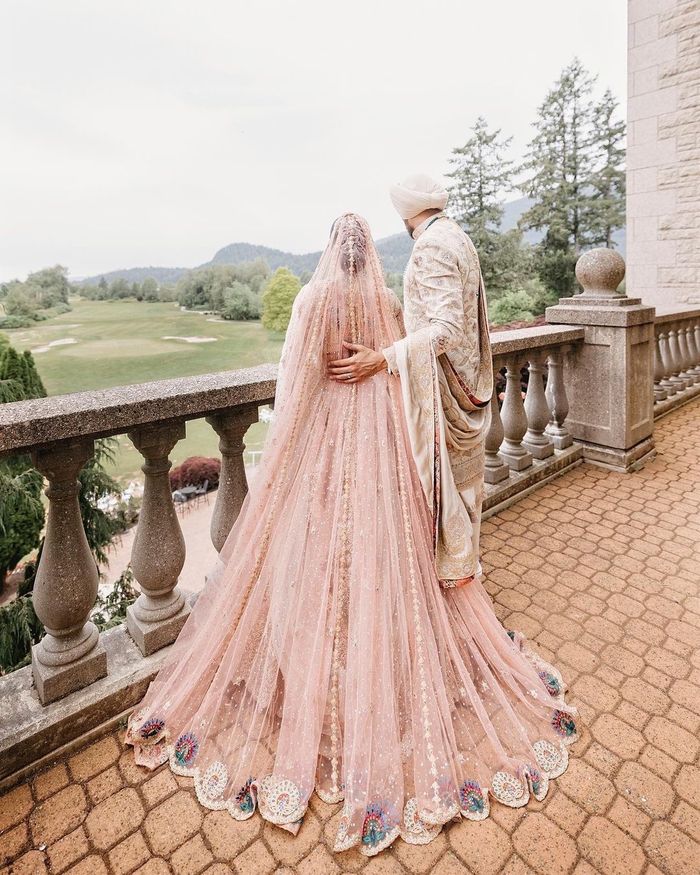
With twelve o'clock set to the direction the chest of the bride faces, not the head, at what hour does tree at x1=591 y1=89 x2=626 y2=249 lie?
The tree is roughly at 1 o'clock from the bride.

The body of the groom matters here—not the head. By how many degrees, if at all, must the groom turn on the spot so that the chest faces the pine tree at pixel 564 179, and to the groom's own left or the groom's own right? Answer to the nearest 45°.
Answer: approximately 45° to the groom's own right

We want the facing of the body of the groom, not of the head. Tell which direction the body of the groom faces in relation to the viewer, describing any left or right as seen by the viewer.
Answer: facing away from the viewer and to the left of the viewer

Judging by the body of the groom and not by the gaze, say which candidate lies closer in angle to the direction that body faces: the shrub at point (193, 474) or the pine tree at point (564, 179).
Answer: the shrub

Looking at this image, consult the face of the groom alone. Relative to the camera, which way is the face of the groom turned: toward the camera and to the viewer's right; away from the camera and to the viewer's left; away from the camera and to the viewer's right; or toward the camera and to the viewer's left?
away from the camera and to the viewer's left

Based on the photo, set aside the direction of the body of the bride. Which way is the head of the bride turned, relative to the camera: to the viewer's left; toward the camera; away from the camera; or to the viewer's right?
away from the camera

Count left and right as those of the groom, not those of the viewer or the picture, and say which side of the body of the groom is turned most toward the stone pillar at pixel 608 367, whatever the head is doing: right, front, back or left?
right

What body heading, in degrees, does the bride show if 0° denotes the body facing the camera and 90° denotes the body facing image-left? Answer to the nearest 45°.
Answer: approximately 180°

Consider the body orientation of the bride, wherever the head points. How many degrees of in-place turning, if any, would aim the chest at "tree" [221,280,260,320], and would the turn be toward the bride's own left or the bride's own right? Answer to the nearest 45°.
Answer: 0° — they already face it
